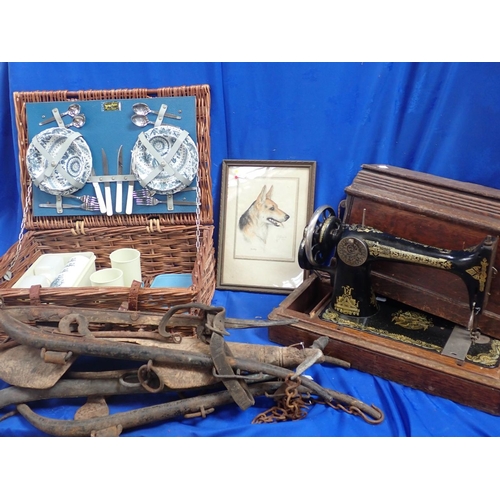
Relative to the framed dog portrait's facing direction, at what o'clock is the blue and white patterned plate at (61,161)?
The blue and white patterned plate is roughly at 3 o'clock from the framed dog portrait.

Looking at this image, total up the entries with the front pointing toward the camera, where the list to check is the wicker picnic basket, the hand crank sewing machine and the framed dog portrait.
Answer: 2

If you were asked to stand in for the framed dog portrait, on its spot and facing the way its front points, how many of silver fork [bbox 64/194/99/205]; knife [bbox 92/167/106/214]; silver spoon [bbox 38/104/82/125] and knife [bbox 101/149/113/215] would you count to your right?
4

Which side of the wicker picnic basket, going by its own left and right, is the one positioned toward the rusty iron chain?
front

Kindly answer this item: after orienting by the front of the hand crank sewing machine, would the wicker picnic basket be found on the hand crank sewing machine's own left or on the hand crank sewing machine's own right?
on the hand crank sewing machine's own left

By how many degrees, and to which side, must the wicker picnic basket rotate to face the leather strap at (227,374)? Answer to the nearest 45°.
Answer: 0° — it already faces it

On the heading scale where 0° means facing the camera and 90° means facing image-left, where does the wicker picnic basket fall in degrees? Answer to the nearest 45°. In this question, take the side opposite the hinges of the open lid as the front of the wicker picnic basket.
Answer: approximately 0°

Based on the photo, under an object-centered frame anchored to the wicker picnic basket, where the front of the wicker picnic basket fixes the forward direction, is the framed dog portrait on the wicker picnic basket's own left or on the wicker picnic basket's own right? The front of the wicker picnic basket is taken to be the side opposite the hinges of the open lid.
on the wicker picnic basket's own left

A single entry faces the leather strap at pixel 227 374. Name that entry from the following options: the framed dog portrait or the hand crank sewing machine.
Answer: the framed dog portrait
